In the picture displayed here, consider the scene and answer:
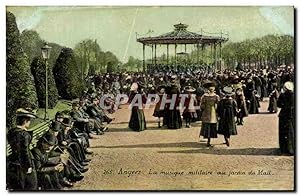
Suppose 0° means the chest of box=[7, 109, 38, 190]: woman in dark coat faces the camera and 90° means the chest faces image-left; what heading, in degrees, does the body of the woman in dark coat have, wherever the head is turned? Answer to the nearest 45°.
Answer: approximately 225°

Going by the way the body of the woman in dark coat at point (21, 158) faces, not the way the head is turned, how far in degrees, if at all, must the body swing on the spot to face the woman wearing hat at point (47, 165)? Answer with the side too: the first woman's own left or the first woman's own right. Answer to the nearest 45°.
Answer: approximately 45° to the first woman's own right
